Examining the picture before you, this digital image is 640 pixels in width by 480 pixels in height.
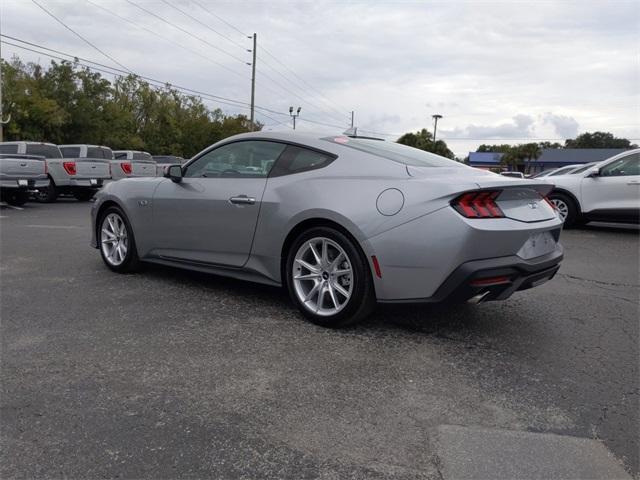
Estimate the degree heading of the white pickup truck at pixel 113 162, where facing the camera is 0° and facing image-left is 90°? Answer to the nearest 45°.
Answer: approximately 135°

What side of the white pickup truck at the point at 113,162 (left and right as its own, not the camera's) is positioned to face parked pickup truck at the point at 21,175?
left

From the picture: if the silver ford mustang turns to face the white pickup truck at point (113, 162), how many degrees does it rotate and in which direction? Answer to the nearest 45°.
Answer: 0° — it already faces it

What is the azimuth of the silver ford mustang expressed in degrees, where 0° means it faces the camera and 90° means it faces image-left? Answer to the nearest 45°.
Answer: approximately 135°

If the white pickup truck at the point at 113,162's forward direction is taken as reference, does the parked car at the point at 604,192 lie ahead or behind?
behind

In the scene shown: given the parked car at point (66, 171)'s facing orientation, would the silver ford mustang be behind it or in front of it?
behind
